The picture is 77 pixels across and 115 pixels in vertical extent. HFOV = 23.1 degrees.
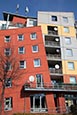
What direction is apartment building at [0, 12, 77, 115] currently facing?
toward the camera
